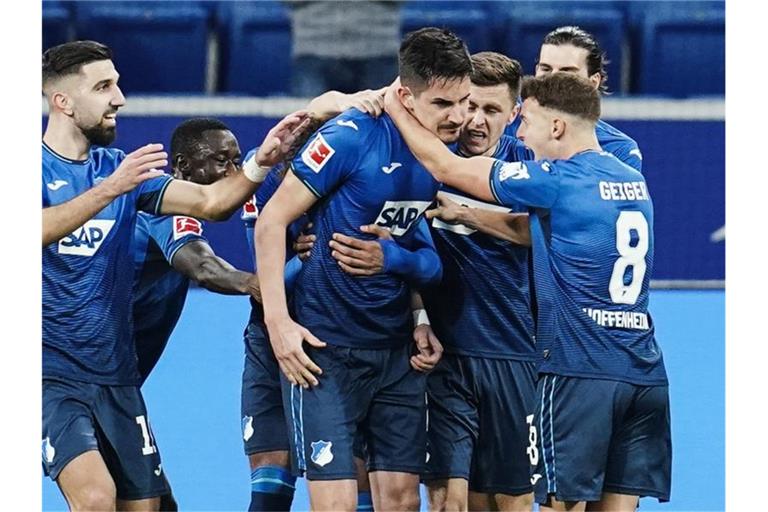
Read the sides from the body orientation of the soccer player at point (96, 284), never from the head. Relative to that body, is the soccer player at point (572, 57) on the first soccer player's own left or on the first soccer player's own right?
on the first soccer player's own left

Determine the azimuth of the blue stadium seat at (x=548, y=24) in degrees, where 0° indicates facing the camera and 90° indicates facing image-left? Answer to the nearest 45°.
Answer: approximately 0°

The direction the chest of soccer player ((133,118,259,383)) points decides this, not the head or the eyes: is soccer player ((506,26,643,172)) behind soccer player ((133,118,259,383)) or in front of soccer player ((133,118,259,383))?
in front

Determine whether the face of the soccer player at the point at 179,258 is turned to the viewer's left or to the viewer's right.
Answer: to the viewer's right

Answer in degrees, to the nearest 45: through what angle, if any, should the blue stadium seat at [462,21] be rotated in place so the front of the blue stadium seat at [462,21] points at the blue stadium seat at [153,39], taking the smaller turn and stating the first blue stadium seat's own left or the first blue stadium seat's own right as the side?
approximately 90° to the first blue stadium seat's own right

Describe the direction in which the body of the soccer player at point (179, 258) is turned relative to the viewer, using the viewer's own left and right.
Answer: facing to the right of the viewer

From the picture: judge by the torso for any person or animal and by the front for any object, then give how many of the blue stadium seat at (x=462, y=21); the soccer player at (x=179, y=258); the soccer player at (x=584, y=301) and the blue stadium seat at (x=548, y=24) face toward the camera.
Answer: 2

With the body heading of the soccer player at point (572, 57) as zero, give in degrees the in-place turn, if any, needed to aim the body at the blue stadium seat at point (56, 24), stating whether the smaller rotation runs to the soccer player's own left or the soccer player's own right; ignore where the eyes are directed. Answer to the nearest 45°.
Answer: approximately 90° to the soccer player's own right

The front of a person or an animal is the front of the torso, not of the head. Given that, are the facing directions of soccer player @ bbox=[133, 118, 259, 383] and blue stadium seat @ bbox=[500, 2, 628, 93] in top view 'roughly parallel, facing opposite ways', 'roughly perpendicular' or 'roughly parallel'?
roughly perpendicular

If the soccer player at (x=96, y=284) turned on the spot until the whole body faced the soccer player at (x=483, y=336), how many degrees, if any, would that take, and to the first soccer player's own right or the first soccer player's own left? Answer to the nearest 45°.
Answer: approximately 45° to the first soccer player's own left
